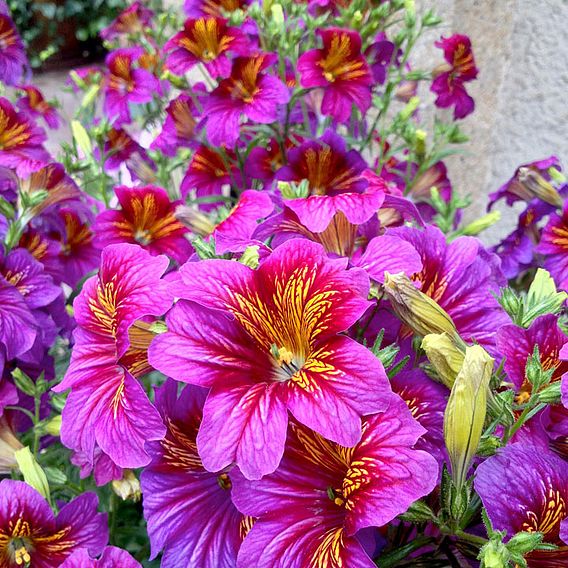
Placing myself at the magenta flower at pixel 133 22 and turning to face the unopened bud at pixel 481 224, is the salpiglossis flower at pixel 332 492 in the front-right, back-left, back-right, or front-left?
front-right

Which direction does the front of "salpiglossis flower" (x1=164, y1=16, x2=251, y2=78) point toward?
toward the camera

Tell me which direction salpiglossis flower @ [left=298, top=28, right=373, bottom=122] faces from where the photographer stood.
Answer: facing the viewer and to the left of the viewer

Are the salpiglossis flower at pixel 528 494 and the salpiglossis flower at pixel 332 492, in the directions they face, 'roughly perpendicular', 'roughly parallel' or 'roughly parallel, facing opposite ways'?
roughly parallel

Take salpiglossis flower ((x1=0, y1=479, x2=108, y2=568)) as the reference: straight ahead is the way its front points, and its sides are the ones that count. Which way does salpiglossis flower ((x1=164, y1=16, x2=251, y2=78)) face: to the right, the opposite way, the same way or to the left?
the same way

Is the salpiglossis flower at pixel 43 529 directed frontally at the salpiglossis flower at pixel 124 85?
no

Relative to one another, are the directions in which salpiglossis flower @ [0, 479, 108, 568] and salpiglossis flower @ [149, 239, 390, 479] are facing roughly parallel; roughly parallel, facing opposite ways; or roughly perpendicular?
roughly parallel

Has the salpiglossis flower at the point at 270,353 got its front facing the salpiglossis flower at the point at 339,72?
no

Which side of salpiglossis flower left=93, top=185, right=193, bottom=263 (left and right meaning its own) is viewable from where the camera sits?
front

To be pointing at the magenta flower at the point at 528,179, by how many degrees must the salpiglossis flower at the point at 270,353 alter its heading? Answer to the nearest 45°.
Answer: approximately 135° to its left

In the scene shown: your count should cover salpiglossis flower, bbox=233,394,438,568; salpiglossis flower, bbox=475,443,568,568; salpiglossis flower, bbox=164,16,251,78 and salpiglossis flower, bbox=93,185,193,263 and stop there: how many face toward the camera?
4
